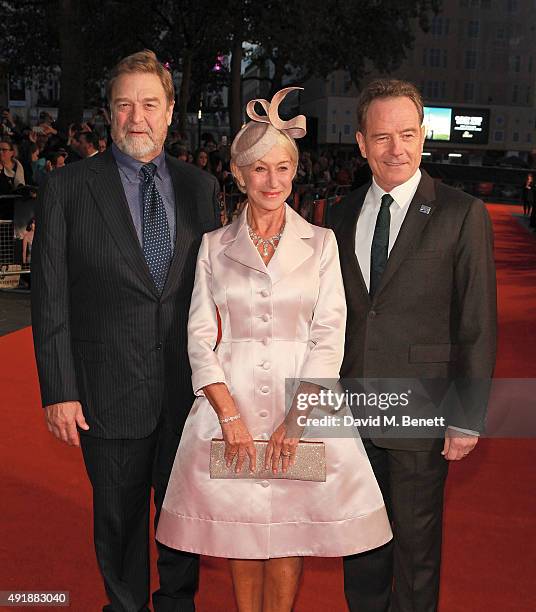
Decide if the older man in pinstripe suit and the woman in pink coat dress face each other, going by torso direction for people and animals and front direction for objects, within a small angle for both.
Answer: no

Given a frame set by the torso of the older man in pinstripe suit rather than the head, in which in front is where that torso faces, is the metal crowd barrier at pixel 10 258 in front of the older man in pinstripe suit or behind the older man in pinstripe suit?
behind

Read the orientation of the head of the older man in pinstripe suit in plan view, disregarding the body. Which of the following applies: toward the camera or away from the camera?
toward the camera

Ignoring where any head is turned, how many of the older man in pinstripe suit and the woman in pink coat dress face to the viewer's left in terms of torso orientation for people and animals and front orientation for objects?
0

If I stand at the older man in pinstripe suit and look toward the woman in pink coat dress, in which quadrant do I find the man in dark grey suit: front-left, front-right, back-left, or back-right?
front-left

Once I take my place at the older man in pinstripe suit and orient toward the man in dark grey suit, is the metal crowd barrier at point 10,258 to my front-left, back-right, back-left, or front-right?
back-left

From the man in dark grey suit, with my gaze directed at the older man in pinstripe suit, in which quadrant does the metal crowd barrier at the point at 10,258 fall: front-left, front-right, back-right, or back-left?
front-right

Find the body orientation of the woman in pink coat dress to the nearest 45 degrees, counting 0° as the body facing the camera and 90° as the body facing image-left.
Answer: approximately 0°

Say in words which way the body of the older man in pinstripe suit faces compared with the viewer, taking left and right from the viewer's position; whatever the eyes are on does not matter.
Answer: facing the viewer and to the right of the viewer

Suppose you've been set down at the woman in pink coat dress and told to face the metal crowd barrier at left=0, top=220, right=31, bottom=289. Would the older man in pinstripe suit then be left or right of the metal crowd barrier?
left

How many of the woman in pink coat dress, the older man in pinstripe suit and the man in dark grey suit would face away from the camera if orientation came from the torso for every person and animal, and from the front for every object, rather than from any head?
0

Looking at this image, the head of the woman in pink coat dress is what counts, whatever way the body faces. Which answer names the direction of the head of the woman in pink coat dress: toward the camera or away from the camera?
toward the camera

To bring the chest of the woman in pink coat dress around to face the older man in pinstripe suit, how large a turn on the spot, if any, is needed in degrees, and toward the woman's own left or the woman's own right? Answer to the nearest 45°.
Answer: approximately 135° to the woman's own right

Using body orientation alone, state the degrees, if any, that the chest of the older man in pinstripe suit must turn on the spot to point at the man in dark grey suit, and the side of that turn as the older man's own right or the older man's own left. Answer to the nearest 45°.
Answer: approximately 45° to the older man's own left

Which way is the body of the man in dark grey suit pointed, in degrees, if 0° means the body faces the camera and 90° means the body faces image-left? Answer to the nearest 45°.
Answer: approximately 45°

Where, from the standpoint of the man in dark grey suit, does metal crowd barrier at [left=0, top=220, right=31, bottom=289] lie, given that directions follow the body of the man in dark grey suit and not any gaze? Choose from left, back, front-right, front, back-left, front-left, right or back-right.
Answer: right
